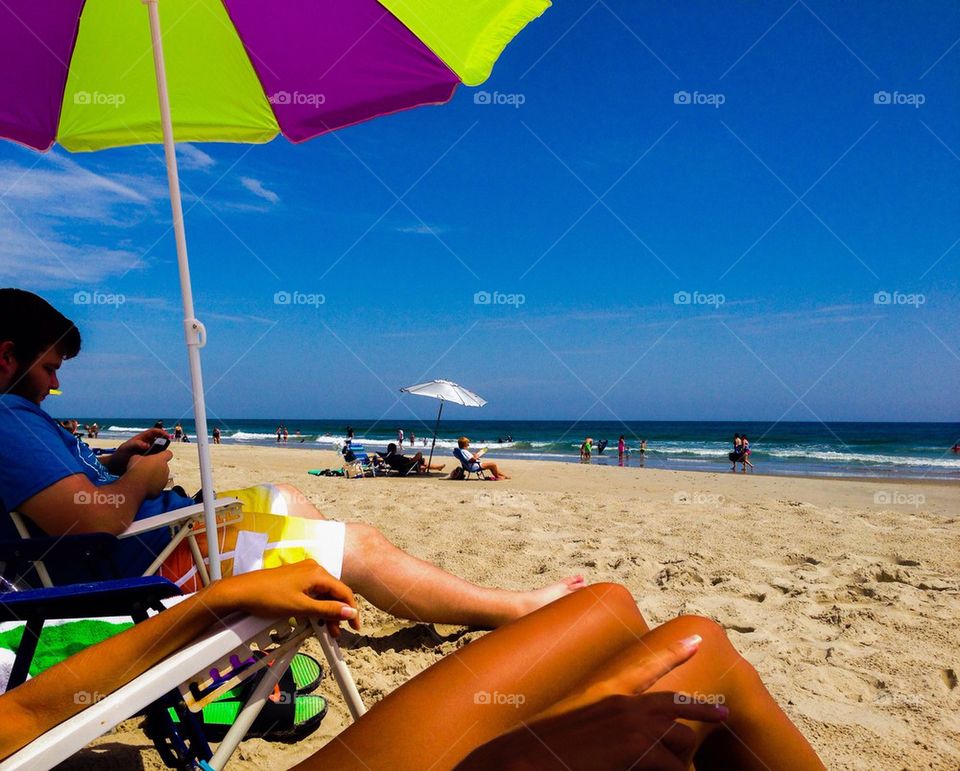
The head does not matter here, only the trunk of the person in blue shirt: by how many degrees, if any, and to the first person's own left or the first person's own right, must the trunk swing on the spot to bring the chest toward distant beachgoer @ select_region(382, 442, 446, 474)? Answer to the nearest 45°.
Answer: approximately 90° to the first person's own left

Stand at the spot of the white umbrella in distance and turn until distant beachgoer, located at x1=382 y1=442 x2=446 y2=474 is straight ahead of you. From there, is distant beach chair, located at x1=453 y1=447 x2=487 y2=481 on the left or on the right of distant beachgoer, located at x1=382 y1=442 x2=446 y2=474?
left

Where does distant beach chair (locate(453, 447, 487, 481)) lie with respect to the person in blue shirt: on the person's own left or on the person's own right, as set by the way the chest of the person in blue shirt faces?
on the person's own left

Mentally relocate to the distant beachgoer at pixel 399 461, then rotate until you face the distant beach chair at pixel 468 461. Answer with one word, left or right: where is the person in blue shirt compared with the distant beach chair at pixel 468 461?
right

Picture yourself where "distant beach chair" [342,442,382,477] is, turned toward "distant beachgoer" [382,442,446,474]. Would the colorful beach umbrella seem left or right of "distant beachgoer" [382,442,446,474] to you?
right

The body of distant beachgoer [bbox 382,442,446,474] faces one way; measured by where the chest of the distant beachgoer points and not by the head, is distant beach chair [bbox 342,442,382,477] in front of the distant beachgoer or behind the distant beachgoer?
behind

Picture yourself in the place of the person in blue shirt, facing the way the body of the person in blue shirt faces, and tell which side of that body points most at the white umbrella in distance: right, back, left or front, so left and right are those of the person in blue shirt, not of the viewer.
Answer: left

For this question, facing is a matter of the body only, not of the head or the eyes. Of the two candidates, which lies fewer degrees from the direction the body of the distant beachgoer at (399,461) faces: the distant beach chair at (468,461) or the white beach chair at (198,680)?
the distant beach chair

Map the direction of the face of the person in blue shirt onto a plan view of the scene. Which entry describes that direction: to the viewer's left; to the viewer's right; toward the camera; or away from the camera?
to the viewer's right

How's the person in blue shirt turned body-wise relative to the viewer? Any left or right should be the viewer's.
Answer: facing to the right of the viewer
